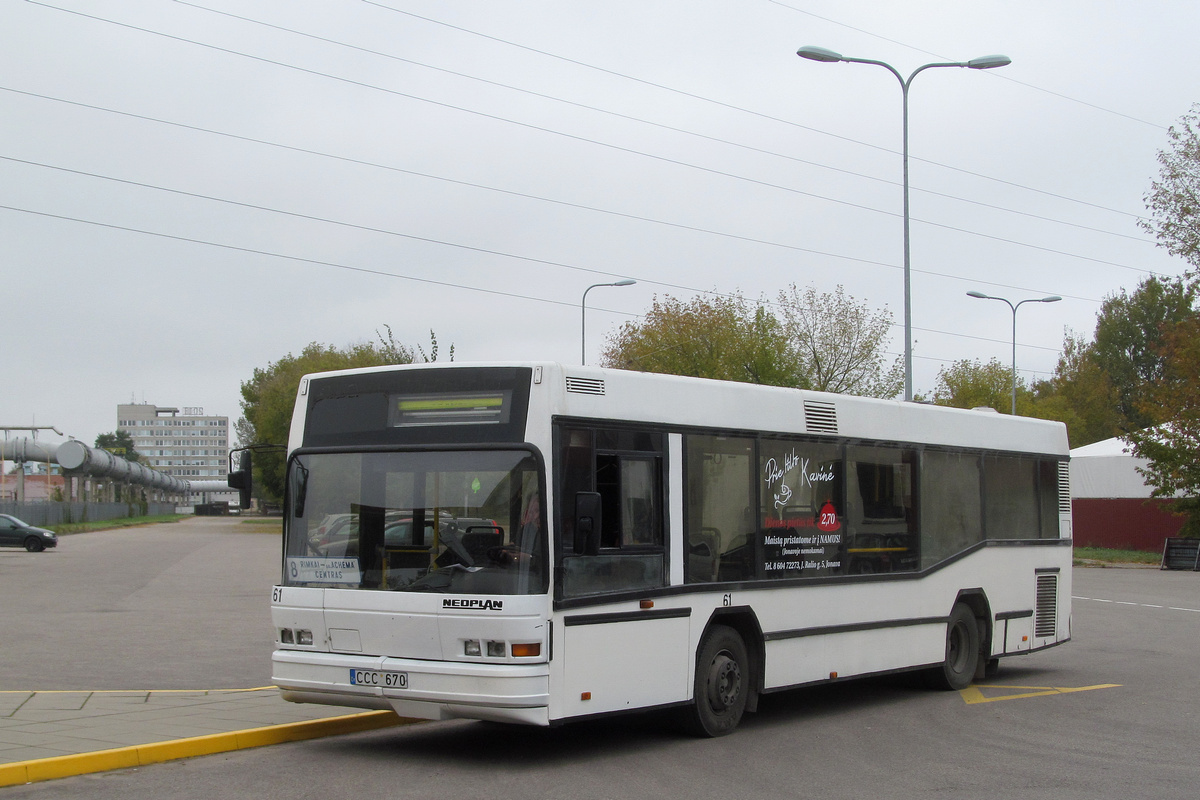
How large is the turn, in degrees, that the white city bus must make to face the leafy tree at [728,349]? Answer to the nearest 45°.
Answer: approximately 135° to its right

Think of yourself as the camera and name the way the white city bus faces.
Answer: facing the viewer and to the left of the viewer

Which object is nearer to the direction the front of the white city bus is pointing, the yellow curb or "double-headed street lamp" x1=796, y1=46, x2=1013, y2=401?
the yellow curb

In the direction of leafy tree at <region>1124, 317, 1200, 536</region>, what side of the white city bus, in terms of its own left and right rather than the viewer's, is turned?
back

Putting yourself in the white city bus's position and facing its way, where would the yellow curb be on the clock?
The yellow curb is roughly at 1 o'clock from the white city bus.

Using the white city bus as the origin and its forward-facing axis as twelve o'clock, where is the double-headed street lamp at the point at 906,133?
The double-headed street lamp is roughly at 5 o'clock from the white city bus.
